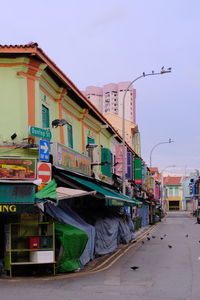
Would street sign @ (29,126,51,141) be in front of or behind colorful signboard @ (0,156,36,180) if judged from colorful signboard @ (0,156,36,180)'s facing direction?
behind

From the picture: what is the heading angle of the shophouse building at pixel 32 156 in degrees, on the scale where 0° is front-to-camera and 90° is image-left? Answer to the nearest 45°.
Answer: approximately 315°

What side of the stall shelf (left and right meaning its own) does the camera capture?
front

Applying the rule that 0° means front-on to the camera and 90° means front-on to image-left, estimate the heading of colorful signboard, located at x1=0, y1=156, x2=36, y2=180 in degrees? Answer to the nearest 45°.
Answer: approximately 0°

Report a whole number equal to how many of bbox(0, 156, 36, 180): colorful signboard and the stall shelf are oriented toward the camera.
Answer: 2
